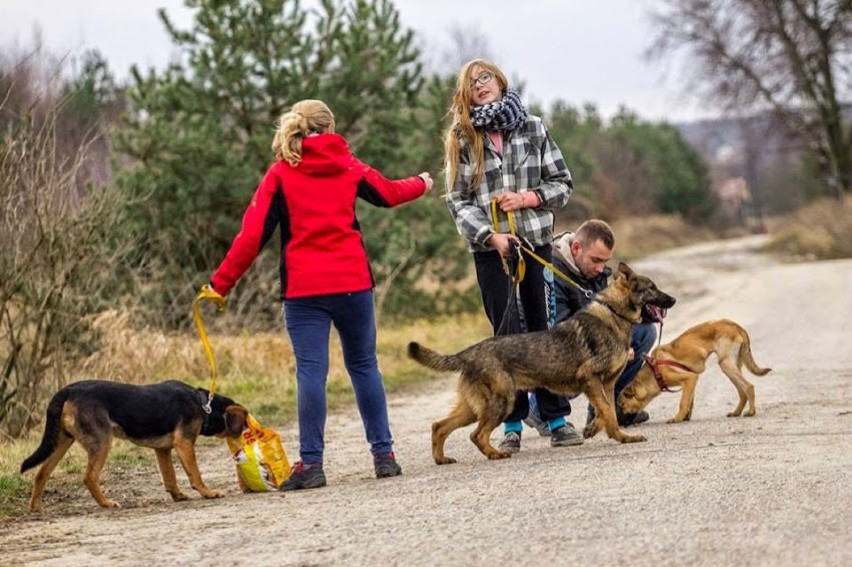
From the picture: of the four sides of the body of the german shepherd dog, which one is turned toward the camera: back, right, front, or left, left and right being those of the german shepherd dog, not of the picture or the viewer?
right

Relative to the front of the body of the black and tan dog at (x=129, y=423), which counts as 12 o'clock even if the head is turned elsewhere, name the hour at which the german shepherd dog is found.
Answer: The german shepherd dog is roughly at 12 o'clock from the black and tan dog.

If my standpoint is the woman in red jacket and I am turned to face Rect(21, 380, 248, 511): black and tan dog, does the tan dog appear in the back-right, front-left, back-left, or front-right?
back-right

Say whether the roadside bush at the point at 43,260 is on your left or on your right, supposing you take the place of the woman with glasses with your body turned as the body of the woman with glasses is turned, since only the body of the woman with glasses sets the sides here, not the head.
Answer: on your right

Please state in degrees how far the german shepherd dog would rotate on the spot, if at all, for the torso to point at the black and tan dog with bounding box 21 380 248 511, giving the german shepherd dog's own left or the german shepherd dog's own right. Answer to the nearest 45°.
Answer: approximately 180°

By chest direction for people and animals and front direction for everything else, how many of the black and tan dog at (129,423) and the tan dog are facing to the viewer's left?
1

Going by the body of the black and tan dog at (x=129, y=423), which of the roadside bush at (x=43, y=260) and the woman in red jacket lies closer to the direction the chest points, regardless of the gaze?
the woman in red jacket

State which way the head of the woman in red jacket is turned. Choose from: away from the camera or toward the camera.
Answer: away from the camera

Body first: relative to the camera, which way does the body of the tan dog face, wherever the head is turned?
to the viewer's left

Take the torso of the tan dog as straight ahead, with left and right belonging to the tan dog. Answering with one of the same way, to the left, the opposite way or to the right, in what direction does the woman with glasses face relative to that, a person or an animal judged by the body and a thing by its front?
to the left

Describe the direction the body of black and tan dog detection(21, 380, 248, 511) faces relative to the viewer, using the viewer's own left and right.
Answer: facing to the right of the viewer
